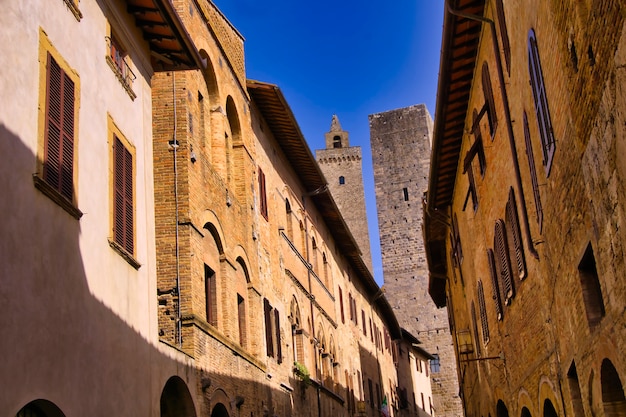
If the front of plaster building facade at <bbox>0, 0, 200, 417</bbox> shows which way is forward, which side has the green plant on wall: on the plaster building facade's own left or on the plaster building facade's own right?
on the plaster building facade's own left

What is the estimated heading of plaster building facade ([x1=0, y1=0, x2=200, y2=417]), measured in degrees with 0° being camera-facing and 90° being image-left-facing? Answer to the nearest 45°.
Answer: approximately 315°

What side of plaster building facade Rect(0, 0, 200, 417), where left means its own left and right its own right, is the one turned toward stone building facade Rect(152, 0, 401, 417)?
left

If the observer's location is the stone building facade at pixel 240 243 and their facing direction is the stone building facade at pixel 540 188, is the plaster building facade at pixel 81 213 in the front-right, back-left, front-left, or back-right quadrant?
front-right

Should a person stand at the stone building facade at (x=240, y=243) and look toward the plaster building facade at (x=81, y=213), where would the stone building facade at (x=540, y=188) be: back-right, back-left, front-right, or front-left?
front-left
